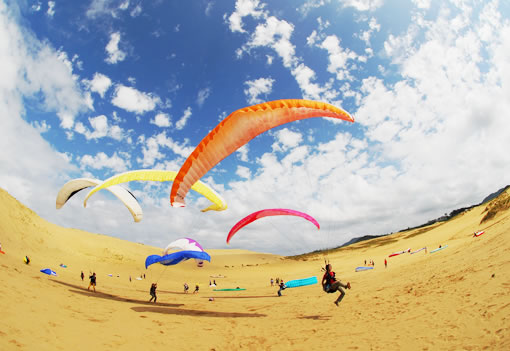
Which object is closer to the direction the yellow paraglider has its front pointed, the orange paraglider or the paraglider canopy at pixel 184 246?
the orange paraglider

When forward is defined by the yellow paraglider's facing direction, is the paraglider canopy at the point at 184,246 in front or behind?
behind

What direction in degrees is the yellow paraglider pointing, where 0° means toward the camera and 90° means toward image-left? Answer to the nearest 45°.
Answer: approximately 0°

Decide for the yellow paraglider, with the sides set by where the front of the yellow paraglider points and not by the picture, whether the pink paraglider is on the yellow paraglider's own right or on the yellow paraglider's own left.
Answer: on the yellow paraglider's own left

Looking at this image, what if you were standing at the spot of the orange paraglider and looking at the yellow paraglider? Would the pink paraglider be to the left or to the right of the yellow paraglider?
right
